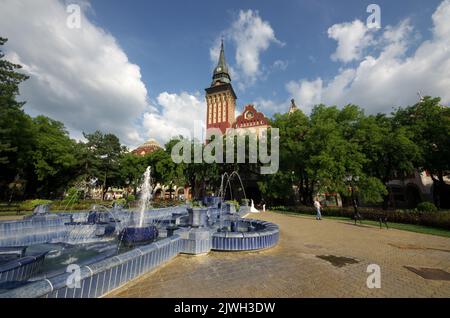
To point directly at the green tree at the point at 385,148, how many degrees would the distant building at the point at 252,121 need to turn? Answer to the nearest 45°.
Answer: approximately 45° to its left

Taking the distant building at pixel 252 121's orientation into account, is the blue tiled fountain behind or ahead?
ahead

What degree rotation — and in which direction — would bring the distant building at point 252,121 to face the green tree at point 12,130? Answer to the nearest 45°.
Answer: approximately 45° to its right

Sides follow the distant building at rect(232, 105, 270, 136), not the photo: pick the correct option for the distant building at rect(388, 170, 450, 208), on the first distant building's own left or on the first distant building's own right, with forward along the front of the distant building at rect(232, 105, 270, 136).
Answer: on the first distant building's own left

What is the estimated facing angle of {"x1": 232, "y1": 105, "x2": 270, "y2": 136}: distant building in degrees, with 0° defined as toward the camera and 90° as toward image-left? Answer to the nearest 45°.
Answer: approximately 0°
